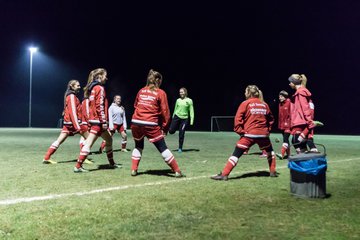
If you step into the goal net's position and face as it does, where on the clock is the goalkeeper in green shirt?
The goalkeeper in green shirt is roughly at 12 o'clock from the goal net.

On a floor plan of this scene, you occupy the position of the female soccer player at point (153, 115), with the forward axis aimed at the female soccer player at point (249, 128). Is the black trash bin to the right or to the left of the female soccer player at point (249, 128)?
right

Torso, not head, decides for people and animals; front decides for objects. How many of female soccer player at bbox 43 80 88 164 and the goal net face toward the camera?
1

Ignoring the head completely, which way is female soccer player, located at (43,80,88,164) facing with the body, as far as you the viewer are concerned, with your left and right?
facing to the right of the viewer

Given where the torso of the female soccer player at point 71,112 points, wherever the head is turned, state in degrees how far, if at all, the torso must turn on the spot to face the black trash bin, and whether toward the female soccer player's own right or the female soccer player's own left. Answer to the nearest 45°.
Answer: approximately 45° to the female soccer player's own right

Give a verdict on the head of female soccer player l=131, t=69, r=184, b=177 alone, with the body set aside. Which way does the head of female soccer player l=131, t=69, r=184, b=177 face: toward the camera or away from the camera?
away from the camera
